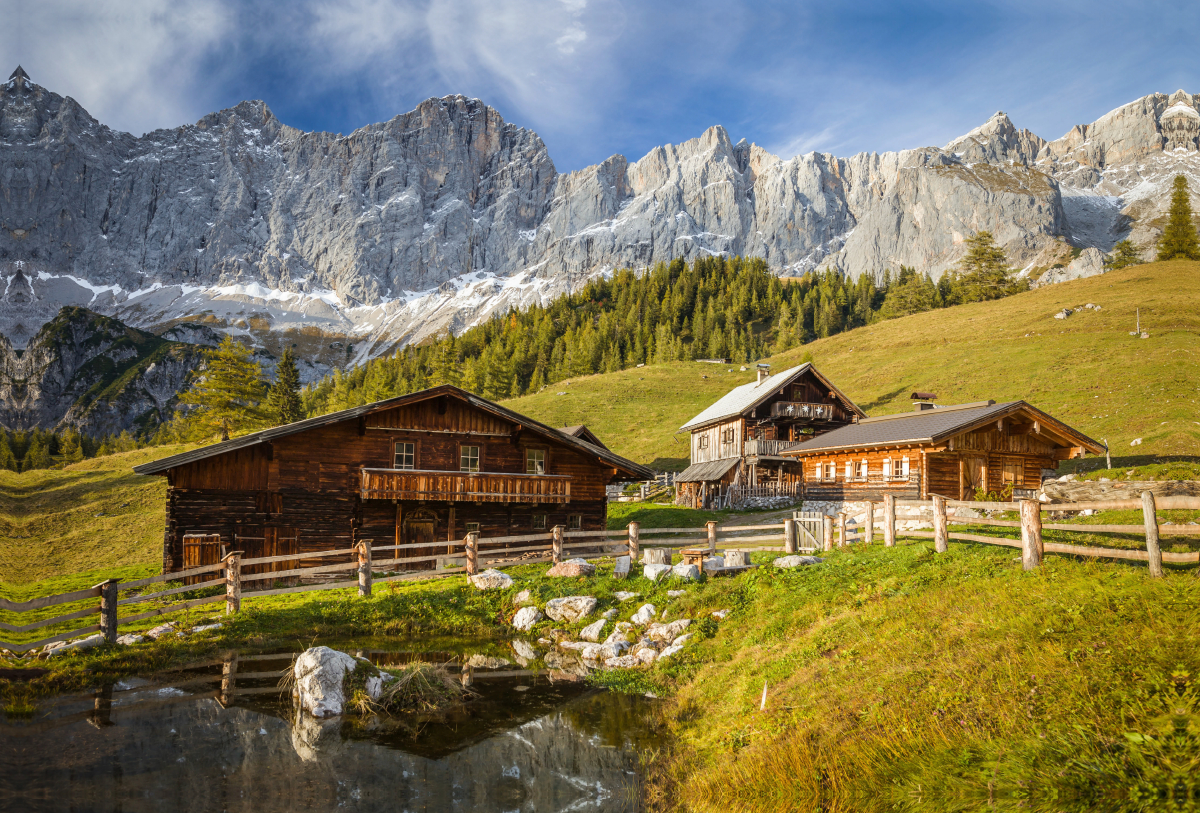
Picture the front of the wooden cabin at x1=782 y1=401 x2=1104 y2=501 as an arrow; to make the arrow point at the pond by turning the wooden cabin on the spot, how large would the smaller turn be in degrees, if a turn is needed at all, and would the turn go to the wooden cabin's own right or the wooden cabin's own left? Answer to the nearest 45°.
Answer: approximately 45° to the wooden cabin's own right

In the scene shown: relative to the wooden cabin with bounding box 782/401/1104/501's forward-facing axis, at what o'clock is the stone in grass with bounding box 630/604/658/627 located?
The stone in grass is roughly at 2 o'clock from the wooden cabin.

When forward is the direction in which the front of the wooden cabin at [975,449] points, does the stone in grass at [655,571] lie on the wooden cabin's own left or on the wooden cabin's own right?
on the wooden cabin's own right

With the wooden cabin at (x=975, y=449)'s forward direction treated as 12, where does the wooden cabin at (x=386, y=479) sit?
the wooden cabin at (x=386, y=479) is roughly at 3 o'clock from the wooden cabin at (x=975, y=449).

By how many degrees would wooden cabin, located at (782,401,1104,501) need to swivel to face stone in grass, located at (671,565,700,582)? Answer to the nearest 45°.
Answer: approximately 45° to its right

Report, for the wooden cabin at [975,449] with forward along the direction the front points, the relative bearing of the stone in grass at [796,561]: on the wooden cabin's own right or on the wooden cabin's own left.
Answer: on the wooden cabin's own right

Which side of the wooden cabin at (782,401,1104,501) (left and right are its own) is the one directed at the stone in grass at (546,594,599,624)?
right

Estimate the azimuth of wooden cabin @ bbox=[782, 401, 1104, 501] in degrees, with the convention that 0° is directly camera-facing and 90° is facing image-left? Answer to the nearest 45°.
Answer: approximately 315°

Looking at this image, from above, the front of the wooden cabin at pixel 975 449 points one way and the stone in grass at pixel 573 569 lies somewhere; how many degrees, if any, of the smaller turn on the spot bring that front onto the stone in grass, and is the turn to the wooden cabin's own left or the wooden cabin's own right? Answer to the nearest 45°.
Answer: approximately 90° to the wooden cabin's own right

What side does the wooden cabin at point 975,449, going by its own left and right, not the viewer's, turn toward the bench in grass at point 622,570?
right

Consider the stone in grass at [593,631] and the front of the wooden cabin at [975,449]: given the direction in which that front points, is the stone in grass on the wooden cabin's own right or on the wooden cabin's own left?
on the wooden cabin's own right
